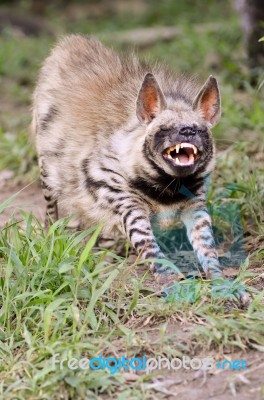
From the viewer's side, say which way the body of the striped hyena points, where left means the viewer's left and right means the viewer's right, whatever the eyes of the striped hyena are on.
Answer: facing the viewer and to the right of the viewer
